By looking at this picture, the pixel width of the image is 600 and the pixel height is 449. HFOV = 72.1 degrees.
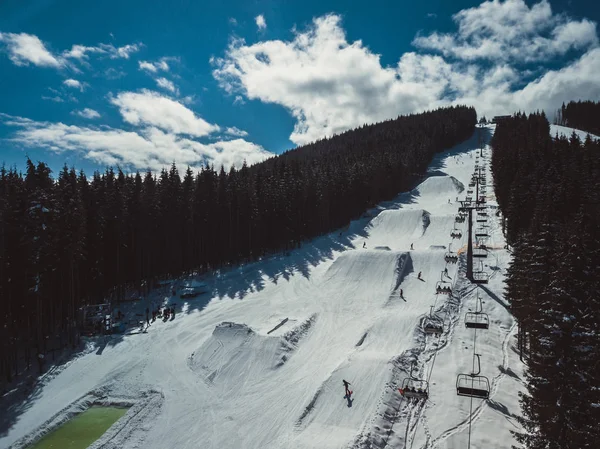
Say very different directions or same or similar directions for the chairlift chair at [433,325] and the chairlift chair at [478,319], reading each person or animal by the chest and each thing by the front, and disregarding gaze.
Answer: very different directions

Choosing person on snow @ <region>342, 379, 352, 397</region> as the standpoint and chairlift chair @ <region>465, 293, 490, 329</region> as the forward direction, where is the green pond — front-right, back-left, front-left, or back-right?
back-left

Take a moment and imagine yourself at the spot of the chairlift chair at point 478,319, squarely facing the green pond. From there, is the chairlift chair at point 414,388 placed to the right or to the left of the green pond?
left

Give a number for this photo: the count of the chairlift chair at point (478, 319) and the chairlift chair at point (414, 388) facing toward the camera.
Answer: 1

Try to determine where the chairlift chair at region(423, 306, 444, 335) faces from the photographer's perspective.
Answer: facing away from the viewer

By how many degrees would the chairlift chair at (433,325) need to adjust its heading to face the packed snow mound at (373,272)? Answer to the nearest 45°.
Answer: approximately 45° to its left

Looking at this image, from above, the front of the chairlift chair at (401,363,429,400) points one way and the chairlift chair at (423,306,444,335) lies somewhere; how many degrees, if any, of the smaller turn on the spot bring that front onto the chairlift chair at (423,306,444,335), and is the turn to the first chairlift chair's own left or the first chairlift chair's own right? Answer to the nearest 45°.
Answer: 0° — it already faces it

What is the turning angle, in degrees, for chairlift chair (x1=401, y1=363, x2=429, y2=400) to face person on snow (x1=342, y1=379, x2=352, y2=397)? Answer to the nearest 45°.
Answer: approximately 90° to its left

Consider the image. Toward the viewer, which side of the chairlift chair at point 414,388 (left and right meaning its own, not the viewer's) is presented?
back

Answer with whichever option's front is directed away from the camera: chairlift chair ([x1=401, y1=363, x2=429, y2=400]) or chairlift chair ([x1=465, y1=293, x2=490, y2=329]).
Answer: chairlift chair ([x1=401, y1=363, x2=429, y2=400])
